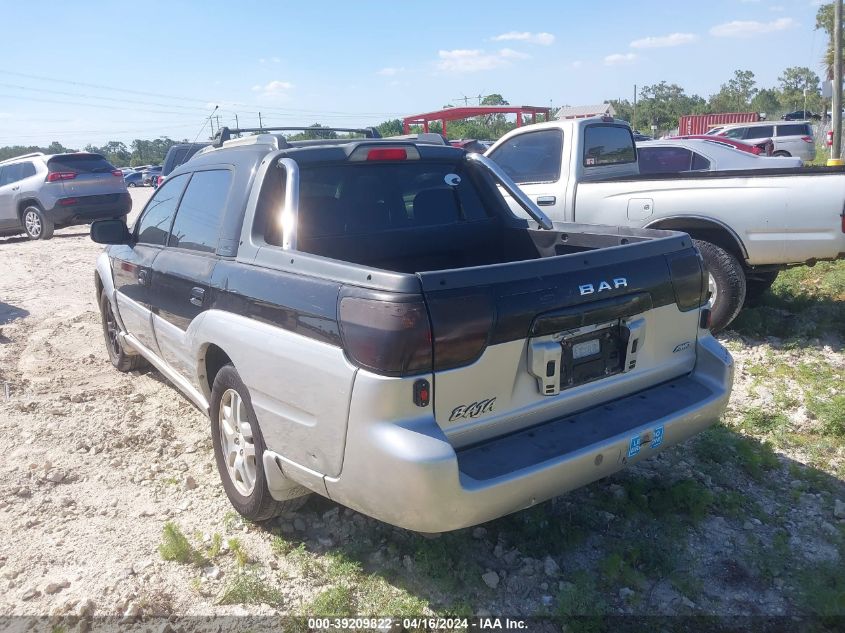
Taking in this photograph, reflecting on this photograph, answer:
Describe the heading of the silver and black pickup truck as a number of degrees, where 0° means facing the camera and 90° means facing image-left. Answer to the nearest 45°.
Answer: approximately 135°

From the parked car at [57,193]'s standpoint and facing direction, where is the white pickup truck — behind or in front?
behind

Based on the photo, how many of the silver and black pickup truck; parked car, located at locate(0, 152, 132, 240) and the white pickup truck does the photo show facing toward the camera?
0

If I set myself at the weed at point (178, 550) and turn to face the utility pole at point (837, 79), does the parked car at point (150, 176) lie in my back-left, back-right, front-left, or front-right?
front-left

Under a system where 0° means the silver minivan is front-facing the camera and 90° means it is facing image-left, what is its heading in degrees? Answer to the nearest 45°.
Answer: approximately 135°

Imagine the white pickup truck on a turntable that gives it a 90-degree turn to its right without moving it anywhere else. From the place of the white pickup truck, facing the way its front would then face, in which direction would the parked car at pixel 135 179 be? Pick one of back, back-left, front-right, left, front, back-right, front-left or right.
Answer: left

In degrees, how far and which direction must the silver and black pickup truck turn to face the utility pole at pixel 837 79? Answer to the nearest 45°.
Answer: approximately 90° to its right

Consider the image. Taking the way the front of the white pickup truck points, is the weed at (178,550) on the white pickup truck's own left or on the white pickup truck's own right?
on the white pickup truck's own left

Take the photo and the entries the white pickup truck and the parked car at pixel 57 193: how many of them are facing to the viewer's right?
0

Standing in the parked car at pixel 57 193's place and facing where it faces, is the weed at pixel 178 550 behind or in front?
behind

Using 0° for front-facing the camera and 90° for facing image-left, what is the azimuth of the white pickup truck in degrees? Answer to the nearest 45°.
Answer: approximately 135°

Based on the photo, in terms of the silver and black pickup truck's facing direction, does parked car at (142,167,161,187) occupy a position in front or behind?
in front

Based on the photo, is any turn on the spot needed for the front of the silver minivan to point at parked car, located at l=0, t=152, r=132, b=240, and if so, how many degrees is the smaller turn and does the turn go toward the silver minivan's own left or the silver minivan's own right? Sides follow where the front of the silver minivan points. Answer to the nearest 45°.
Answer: approximately 90° to the silver minivan's own left

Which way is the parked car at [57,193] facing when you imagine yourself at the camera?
facing away from the viewer and to the left of the viewer

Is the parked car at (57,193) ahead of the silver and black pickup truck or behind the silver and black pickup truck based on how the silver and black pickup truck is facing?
ahead

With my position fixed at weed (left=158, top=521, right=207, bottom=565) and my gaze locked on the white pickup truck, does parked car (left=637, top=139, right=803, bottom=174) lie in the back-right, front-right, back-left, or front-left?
front-left

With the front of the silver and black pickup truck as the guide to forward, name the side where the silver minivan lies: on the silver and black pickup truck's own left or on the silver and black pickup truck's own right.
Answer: on the silver and black pickup truck's own right

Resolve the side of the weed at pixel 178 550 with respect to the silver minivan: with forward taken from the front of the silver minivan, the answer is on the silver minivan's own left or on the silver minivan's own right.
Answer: on the silver minivan's own left

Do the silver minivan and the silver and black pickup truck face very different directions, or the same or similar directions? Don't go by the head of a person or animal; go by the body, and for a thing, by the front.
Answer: same or similar directions
